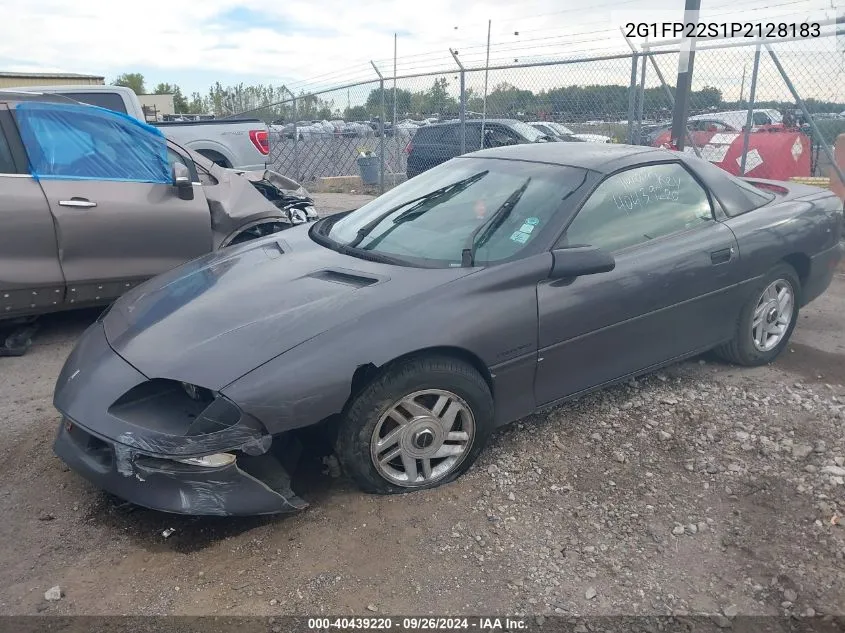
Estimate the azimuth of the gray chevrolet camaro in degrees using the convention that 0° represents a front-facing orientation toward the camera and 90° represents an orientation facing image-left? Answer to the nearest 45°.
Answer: approximately 45°

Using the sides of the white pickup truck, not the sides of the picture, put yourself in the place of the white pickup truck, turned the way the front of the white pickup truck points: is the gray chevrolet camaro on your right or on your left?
on your left

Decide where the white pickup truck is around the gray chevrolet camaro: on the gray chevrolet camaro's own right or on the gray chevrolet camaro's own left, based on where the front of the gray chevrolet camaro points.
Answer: on the gray chevrolet camaro's own right

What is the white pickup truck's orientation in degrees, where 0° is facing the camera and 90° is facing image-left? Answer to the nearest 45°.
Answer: approximately 90°

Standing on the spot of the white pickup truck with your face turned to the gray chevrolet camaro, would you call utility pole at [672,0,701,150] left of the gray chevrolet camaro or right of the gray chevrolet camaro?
left

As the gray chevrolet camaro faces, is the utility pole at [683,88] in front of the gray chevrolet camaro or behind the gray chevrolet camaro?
behind

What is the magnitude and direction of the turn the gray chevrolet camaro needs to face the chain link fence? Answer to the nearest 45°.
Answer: approximately 135° to its right
